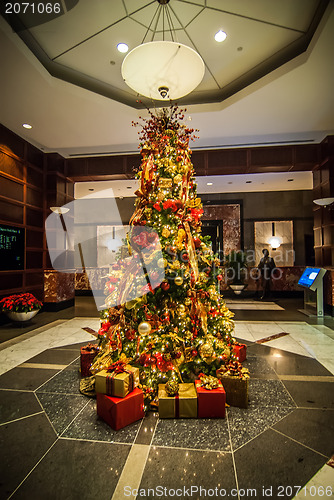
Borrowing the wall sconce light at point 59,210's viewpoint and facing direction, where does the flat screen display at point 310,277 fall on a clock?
The flat screen display is roughly at 10 o'clock from the wall sconce light.

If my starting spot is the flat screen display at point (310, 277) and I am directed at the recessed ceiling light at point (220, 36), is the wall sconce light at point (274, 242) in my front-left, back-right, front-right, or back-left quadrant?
back-right

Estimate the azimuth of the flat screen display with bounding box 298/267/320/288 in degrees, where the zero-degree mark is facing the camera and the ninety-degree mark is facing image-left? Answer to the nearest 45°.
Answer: approximately 45°

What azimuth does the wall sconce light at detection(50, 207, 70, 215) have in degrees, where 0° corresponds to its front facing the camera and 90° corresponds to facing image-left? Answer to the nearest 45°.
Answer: approximately 0°

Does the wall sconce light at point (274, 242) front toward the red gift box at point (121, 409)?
yes

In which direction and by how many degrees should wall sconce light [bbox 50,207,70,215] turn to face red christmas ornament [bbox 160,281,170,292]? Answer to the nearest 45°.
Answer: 0° — it already faces it

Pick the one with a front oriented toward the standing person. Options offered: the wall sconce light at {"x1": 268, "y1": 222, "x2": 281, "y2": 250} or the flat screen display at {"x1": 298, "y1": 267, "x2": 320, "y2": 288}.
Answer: the wall sconce light

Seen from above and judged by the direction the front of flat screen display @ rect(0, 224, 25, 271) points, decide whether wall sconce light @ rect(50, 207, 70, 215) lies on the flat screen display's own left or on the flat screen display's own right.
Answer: on the flat screen display's own left

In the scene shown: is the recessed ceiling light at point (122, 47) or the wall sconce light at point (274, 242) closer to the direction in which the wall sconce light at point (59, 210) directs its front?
the recessed ceiling light

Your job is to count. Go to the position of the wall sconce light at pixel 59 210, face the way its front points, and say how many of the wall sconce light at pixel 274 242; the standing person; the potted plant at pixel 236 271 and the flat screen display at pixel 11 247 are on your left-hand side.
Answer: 3

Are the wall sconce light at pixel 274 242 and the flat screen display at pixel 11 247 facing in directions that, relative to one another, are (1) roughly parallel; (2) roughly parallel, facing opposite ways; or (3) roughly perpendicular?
roughly perpendicular

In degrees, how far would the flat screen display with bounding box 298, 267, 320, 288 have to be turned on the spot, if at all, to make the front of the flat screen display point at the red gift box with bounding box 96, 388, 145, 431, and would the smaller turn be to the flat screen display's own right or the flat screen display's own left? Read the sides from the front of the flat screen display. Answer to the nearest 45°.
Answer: approximately 45° to the flat screen display's own left
